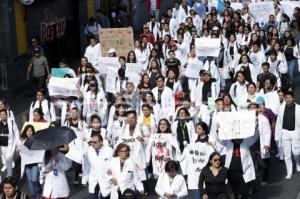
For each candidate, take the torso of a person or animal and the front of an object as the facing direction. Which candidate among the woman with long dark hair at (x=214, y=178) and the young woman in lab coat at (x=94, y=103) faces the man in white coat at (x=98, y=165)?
the young woman in lab coat

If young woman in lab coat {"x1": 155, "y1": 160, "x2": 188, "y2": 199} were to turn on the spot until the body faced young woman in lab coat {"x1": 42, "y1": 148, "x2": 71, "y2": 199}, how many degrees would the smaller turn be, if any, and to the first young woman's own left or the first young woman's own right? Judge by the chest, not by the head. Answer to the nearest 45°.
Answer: approximately 90° to the first young woman's own right

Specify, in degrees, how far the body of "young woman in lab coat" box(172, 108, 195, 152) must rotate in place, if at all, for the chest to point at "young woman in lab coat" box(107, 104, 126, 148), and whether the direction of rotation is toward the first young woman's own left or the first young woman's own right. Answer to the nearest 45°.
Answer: approximately 90° to the first young woman's own right

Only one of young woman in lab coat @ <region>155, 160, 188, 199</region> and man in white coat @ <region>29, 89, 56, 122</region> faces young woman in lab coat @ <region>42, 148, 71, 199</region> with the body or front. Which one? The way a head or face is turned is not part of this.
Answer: the man in white coat

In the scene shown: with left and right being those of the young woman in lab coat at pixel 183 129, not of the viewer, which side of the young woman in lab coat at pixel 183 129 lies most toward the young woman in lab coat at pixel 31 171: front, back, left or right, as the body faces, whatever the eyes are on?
right

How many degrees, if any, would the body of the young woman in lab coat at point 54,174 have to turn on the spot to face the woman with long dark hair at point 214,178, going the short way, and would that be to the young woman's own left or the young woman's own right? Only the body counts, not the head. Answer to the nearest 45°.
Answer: approximately 135° to the young woman's own left
